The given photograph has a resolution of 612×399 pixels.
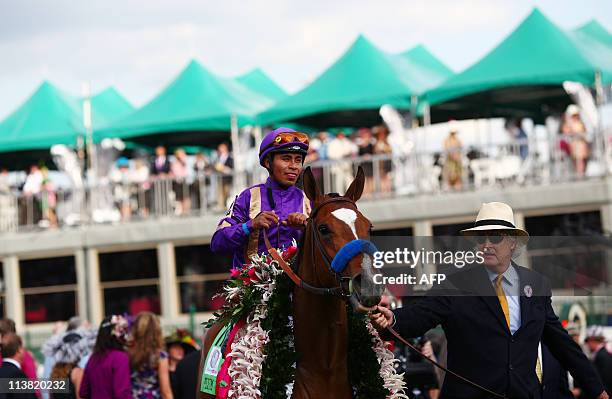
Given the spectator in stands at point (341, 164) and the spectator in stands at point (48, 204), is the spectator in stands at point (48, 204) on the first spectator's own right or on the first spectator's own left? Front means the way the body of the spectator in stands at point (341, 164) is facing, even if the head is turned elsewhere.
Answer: on the first spectator's own right

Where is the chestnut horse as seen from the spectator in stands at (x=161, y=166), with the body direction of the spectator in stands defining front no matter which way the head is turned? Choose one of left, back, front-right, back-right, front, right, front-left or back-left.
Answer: front

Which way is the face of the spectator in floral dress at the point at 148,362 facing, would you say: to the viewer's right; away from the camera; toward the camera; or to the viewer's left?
away from the camera

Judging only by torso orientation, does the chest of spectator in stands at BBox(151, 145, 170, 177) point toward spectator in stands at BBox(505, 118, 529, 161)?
no

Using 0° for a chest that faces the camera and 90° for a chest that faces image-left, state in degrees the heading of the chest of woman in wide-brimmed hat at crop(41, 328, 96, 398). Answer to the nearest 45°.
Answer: approximately 180°

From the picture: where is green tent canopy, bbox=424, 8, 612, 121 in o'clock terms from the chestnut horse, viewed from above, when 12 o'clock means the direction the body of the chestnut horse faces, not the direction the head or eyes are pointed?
The green tent canopy is roughly at 8 o'clock from the chestnut horse.

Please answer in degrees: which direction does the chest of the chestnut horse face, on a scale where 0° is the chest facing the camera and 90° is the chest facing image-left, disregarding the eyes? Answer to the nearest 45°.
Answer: approximately 315°

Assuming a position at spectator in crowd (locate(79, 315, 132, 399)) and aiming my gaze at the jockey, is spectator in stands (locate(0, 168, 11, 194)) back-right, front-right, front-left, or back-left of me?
back-left

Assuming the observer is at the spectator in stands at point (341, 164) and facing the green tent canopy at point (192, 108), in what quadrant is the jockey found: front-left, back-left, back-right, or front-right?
back-left

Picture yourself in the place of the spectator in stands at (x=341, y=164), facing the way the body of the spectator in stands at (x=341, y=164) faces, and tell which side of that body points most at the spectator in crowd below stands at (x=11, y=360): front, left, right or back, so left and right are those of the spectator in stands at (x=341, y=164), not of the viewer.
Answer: front

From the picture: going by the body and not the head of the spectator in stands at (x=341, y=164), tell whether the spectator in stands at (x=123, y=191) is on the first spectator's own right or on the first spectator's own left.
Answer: on the first spectator's own right

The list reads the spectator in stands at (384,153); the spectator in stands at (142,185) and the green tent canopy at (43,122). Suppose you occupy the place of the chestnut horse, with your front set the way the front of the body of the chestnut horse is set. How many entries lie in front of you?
0

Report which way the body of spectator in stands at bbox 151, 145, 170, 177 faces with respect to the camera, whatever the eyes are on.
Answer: toward the camera

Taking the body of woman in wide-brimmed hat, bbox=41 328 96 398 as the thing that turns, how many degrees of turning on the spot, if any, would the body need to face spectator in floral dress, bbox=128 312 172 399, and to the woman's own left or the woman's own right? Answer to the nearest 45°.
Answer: approximately 90° to the woman's own right

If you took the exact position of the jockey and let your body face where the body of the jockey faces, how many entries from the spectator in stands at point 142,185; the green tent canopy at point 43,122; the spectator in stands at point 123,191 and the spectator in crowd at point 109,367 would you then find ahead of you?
0
